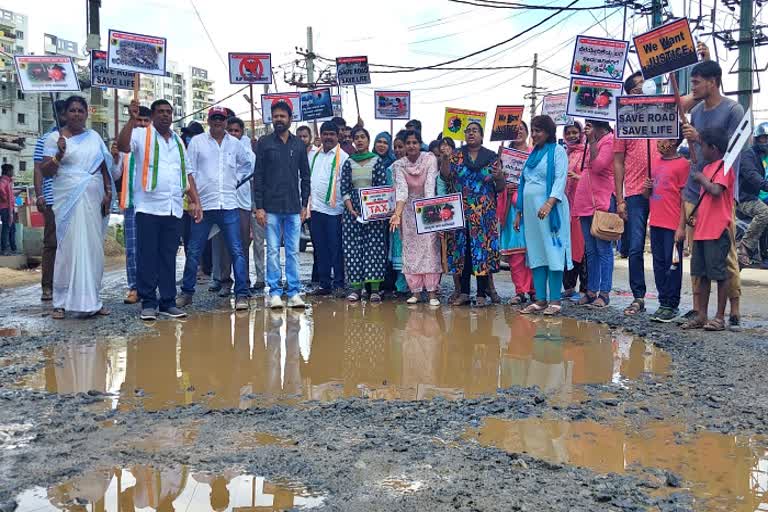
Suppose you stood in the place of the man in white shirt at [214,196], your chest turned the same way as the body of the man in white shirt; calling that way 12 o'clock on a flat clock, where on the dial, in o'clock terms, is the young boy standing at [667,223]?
The young boy standing is roughly at 10 o'clock from the man in white shirt.

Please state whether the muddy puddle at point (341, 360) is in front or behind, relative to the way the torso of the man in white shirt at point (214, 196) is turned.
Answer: in front

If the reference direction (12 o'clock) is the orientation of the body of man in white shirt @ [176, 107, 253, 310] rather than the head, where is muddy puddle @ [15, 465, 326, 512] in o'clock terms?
The muddy puddle is roughly at 12 o'clock from the man in white shirt.

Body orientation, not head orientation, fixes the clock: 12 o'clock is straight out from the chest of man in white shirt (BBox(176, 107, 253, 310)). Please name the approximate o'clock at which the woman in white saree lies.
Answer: The woman in white saree is roughly at 2 o'clock from the man in white shirt.

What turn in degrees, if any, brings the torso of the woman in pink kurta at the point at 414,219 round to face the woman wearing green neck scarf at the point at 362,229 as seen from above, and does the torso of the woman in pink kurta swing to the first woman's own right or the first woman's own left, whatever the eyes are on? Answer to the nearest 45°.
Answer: approximately 135° to the first woman's own right

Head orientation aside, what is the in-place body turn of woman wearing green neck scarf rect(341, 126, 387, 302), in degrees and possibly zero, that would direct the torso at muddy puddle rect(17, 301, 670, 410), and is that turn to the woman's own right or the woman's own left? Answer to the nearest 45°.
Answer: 0° — they already face it

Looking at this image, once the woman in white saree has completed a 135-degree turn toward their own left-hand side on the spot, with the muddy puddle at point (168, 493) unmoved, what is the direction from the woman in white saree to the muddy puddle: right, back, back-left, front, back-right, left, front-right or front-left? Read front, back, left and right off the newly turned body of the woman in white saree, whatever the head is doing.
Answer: back-right

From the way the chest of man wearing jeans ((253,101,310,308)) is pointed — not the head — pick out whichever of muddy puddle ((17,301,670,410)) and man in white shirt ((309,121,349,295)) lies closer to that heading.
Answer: the muddy puddle

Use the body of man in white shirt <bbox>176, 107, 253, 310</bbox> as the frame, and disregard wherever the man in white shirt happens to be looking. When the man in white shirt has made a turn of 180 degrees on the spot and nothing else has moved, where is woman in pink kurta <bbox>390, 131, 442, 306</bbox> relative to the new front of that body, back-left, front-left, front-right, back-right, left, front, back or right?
right

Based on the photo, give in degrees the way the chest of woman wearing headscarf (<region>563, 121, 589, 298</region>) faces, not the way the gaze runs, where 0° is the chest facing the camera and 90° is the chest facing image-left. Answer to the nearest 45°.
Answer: approximately 45°

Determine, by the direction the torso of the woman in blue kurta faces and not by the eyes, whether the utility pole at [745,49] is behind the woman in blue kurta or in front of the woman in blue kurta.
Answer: behind

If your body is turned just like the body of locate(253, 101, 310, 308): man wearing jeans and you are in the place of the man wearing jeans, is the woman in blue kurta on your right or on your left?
on your left
